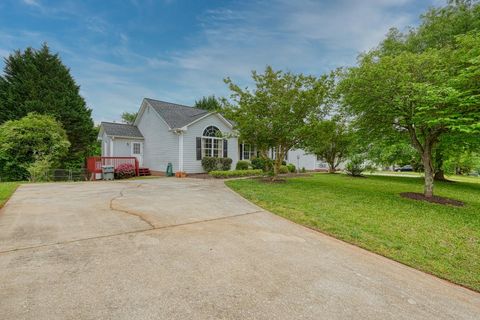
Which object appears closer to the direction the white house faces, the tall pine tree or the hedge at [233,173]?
the hedge

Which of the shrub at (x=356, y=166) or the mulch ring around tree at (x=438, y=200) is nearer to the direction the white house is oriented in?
the mulch ring around tree

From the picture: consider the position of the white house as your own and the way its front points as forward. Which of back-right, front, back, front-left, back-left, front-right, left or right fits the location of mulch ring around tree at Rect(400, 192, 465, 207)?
front

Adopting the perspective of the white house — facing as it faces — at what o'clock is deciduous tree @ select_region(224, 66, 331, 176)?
The deciduous tree is roughly at 12 o'clock from the white house.

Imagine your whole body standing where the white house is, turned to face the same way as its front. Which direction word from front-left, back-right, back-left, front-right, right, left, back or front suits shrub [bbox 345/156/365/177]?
front-left

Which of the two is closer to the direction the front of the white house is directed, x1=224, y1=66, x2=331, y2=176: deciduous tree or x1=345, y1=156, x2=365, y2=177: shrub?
the deciduous tree

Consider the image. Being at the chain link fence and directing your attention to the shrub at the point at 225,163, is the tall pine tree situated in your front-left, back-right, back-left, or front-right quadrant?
back-left

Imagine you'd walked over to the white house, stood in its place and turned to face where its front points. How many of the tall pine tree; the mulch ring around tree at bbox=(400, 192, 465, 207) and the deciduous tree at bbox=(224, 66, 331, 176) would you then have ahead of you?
2

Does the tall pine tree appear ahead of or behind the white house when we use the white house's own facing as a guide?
behind

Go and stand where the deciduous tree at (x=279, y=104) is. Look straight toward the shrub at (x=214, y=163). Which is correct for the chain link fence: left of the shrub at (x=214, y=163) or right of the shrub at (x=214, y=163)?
left

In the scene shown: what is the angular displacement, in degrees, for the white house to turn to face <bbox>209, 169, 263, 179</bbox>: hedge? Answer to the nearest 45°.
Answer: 0° — it already faces it

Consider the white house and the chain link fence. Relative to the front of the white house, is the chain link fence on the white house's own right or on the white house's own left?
on the white house's own right

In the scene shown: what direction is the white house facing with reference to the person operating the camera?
facing the viewer and to the right of the viewer

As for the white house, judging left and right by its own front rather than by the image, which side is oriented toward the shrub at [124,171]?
right

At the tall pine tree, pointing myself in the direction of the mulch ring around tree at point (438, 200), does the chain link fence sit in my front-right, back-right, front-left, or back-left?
front-right
